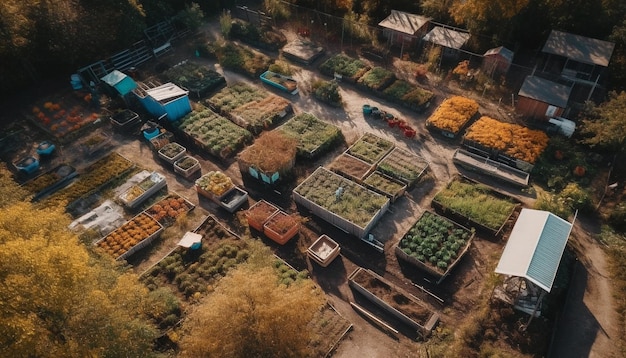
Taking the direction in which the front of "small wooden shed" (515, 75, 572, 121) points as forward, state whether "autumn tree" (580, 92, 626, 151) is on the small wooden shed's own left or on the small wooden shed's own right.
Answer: on the small wooden shed's own left

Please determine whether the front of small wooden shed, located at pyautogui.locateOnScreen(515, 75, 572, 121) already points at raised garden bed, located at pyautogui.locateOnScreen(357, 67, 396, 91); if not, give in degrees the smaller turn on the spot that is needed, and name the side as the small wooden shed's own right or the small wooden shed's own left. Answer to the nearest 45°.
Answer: approximately 45° to the small wooden shed's own right

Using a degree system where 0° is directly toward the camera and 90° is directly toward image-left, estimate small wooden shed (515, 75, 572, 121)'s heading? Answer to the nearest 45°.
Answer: approximately 45°

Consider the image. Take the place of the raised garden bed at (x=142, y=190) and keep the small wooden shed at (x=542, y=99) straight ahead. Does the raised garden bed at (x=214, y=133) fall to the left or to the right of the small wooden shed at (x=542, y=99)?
left
